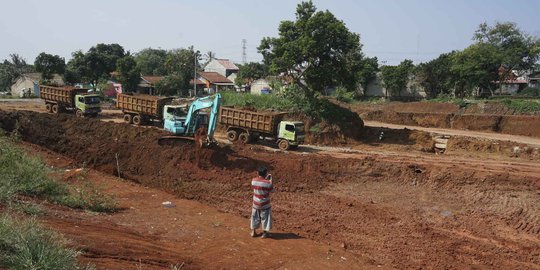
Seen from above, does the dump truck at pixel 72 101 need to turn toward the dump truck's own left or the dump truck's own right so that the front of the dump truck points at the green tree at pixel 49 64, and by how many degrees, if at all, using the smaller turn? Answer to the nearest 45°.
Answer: approximately 135° to the dump truck's own left

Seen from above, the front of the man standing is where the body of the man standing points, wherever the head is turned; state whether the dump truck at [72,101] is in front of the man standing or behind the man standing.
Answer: in front

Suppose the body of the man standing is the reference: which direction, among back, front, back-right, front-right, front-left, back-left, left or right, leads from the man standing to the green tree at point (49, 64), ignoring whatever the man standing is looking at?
front-left

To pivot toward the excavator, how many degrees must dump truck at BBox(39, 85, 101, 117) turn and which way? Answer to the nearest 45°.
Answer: approximately 45° to its right

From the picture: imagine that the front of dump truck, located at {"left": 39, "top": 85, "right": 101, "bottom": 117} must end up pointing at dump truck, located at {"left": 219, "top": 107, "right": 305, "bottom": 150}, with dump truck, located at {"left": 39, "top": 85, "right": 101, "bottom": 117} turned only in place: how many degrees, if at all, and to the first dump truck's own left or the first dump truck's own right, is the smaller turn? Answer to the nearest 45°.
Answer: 0° — it already faces it

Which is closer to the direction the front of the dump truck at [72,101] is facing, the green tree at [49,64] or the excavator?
the excavator

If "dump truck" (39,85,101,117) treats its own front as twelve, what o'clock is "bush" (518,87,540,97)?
The bush is roughly at 11 o'clock from the dump truck.

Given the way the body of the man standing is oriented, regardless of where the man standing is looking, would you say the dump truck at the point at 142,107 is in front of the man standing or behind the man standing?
in front

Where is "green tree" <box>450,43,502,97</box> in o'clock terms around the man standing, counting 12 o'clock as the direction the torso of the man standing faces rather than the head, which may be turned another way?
The green tree is roughly at 1 o'clock from the man standing.

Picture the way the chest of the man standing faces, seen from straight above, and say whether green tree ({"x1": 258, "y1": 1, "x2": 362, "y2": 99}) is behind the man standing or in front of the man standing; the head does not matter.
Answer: in front

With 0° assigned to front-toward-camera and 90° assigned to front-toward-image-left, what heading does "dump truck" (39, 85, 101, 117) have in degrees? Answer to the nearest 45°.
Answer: approximately 315°

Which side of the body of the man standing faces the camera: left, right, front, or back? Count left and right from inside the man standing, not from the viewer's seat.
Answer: back

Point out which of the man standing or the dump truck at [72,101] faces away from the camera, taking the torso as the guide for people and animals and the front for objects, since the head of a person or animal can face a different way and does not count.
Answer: the man standing

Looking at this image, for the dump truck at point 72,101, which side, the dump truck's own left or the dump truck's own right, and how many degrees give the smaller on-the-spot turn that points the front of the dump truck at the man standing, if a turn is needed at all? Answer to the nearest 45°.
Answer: approximately 45° to the dump truck's own right

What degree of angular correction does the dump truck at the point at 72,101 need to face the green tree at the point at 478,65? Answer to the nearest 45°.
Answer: approximately 45° to its left

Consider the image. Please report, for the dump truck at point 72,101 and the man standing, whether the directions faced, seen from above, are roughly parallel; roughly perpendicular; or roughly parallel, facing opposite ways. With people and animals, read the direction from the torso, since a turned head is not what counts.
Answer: roughly perpendicular

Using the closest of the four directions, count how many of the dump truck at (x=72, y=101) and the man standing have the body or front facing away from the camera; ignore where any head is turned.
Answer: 1

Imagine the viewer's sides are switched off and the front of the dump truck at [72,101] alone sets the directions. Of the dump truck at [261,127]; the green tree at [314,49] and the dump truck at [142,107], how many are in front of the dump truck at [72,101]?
3
